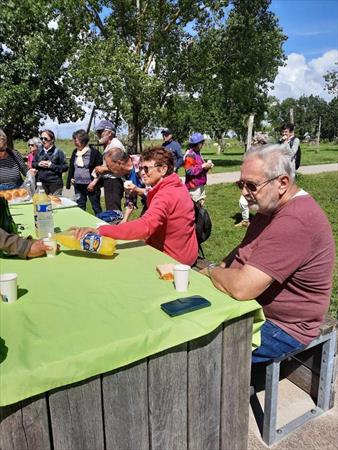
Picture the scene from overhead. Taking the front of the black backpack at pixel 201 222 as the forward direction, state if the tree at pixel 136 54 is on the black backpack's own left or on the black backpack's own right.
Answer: on the black backpack's own left

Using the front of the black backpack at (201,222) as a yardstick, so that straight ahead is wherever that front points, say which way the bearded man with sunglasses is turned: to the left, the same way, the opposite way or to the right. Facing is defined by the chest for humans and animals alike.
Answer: the opposite way

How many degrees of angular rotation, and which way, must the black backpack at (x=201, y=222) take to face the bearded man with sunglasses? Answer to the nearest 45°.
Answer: approximately 90° to its right

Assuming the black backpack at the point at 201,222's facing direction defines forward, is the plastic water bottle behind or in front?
behind

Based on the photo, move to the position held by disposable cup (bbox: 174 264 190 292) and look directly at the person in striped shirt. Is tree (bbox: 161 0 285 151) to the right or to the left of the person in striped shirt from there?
right

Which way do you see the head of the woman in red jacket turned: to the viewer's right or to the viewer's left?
to the viewer's left

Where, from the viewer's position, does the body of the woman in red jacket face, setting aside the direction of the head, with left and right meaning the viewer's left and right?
facing to the left of the viewer

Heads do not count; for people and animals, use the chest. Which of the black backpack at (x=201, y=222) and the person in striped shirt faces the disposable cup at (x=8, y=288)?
the person in striped shirt

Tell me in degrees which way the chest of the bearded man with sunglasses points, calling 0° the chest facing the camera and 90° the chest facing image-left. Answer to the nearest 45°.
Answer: approximately 90°

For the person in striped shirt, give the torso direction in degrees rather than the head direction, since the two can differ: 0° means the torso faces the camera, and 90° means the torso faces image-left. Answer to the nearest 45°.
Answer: approximately 0°

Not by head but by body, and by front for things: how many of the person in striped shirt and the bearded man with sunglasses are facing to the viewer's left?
1

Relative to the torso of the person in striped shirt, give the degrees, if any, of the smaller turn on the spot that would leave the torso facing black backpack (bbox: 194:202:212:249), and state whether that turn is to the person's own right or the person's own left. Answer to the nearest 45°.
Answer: approximately 45° to the person's own left

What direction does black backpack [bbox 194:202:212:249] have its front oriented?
to the viewer's right
